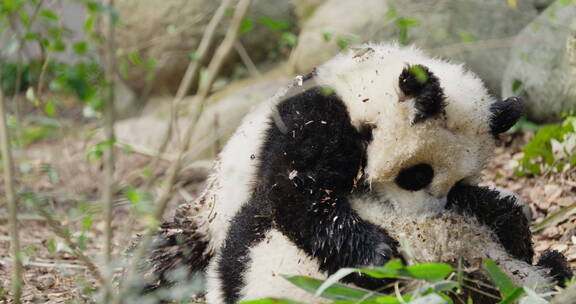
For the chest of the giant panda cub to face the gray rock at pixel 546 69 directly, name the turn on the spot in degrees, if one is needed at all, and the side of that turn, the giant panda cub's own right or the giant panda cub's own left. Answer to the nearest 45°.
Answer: approximately 90° to the giant panda cub's own left

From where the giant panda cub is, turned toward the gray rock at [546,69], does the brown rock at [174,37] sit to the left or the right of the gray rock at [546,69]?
left

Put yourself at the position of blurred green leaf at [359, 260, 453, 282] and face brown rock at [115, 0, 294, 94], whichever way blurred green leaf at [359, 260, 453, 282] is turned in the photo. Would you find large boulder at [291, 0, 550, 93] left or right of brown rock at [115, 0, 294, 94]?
right

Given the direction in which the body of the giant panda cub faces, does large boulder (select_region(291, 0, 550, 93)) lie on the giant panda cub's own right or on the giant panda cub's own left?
on the giant panda cub's own left

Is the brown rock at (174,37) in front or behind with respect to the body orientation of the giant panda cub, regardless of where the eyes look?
behind

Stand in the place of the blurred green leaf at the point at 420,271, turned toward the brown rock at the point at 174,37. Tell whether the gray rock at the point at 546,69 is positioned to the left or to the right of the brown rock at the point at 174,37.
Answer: right
